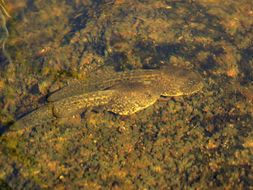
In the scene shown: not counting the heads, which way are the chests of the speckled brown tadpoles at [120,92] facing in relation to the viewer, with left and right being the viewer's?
facing to the right of the viewer
